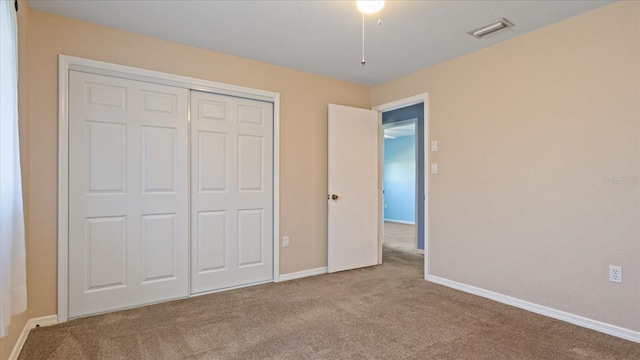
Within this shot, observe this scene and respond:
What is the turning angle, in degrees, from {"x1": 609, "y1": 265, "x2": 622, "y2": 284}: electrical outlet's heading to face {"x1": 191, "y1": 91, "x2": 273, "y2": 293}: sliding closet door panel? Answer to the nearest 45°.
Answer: approximately 45° to its right

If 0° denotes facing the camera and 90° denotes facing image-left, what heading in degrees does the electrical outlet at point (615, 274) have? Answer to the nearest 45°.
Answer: approximately 0°

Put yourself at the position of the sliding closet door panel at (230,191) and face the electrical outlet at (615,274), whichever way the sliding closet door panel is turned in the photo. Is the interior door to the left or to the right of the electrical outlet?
left

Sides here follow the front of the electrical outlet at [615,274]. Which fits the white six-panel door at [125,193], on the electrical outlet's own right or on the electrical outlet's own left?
on the electrical outlet's own right

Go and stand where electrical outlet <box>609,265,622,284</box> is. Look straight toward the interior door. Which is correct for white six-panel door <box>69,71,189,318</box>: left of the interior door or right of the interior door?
left

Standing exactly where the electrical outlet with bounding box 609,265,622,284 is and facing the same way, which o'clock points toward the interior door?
The interior door is roughly at 3 o'clock from the electrical outlet.

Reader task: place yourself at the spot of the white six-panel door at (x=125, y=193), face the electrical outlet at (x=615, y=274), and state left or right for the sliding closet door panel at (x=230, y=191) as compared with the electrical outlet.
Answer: left
